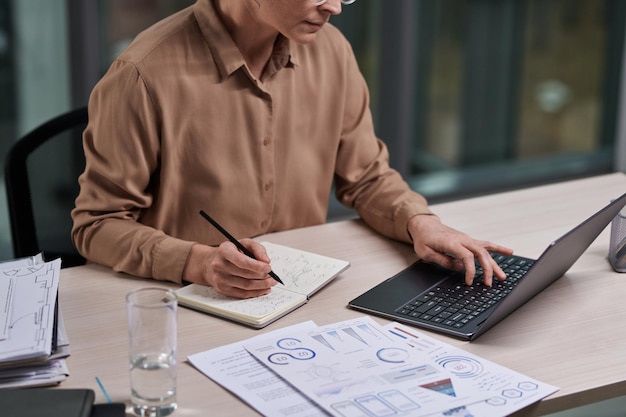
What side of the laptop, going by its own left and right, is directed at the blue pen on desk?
left

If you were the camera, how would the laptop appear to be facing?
facing away from the viewer and to the left of the viewer

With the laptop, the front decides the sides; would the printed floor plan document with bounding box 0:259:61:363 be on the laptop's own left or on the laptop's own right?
on the laptop's own left

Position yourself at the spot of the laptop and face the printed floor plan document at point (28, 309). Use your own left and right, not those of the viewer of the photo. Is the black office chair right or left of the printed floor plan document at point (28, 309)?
right

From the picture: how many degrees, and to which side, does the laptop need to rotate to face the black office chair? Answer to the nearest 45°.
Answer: approximately 45° to its left

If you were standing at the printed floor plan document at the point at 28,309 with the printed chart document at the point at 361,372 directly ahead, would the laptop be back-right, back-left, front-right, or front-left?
front-left
